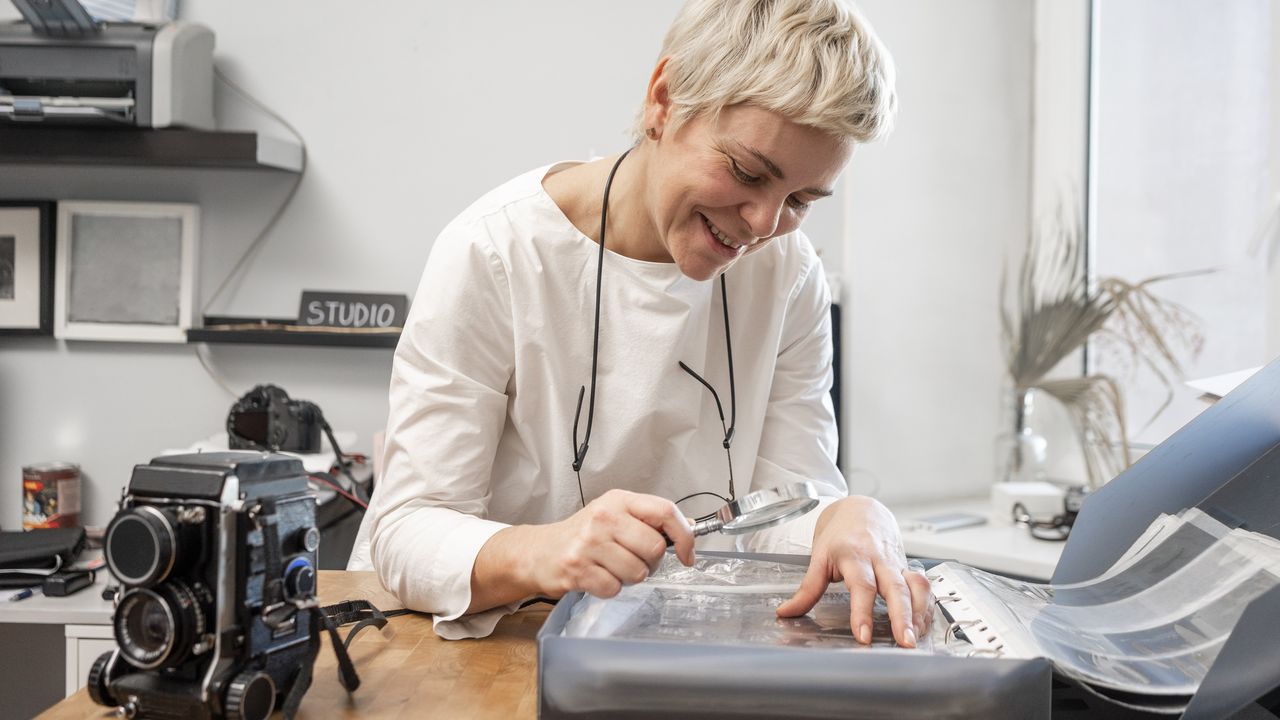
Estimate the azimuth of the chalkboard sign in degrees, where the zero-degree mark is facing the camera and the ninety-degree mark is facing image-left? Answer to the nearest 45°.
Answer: approximately 0°

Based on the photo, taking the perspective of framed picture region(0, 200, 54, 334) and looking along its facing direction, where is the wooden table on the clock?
The wooden table is roughly at 12 o'clock from the framed picture.

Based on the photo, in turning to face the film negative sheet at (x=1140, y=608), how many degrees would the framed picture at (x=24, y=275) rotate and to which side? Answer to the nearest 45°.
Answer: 0° — it already faces it

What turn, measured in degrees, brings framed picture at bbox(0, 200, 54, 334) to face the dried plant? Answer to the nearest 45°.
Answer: approximately 45° to its left

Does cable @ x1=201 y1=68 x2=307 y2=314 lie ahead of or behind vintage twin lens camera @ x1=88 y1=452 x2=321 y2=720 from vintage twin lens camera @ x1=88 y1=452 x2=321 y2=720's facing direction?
behind

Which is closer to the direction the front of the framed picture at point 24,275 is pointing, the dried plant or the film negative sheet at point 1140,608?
the film negative sheet

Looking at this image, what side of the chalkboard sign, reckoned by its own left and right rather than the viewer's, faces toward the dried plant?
left

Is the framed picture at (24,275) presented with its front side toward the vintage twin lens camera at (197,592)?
yes

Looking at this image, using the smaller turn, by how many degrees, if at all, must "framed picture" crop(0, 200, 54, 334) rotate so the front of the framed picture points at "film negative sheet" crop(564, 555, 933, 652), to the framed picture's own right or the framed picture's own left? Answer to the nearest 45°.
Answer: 0° — it already faces it

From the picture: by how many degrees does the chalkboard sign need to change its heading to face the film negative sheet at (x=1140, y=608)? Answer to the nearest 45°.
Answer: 0° — it already faces it

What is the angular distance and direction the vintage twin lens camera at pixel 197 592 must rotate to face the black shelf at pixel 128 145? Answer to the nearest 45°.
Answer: approximately 135° to its right

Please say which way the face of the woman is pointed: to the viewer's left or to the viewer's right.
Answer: to the viewer's right
